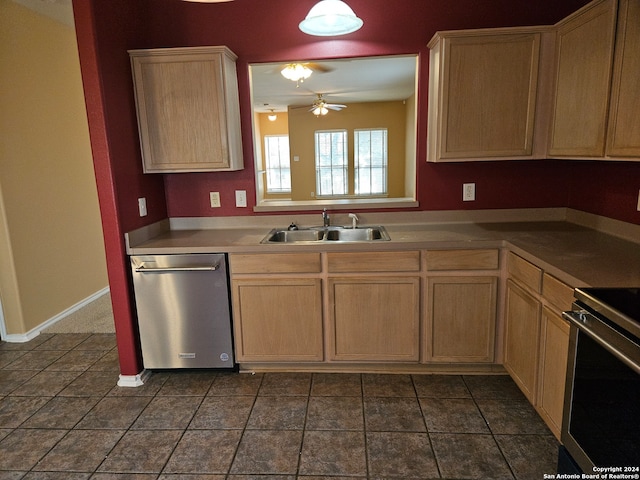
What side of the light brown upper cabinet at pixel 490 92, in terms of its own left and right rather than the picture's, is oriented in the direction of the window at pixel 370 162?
back

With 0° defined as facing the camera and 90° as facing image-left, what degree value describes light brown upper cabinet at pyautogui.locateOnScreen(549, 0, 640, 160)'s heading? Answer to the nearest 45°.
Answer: approximately 45°

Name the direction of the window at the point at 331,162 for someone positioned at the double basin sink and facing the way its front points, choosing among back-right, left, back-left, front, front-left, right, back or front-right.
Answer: back

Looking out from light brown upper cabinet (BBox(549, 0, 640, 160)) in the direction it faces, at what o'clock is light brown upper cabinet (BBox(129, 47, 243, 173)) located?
light brown upper cabinet (BBox(129, 47, 243, 173)) is roughly at 1 o'clock from light brown upper cabinet (BBox(549, 0, 640, 160)).

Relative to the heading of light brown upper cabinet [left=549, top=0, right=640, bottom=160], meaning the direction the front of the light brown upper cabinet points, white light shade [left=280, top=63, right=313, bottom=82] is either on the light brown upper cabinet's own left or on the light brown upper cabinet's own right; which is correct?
on the light brown upper cabinet's own right

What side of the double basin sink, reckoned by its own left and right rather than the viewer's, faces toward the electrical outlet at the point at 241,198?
right

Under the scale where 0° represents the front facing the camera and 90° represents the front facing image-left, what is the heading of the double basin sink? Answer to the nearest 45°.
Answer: approximately 0°

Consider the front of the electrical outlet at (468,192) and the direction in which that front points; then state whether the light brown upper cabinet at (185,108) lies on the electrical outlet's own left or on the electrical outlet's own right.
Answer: on the electrical outlet's own right

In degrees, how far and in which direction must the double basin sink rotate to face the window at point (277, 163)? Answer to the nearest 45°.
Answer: approximately 180°
